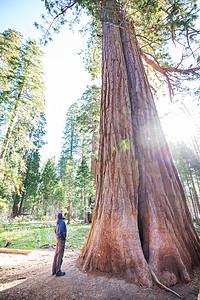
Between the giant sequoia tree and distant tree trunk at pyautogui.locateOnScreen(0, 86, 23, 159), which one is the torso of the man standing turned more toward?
the giant sequoia tree

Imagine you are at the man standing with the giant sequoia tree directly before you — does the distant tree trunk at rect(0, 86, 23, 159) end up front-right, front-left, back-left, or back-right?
back-left

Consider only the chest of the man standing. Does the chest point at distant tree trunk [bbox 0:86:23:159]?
no

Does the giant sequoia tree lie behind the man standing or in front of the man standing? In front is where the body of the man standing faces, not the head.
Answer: in front

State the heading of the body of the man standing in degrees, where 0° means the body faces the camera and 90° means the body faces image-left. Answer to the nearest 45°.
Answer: approximately 270°
